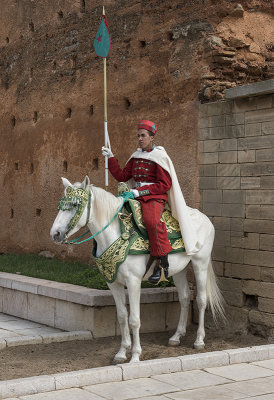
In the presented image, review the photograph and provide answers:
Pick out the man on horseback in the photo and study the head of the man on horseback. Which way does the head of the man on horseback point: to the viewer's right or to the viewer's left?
to the viewer's left

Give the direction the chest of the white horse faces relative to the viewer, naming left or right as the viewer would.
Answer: facing the viewer and to the left of the viewer

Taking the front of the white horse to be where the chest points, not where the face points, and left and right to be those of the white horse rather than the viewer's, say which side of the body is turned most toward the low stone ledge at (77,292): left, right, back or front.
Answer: right

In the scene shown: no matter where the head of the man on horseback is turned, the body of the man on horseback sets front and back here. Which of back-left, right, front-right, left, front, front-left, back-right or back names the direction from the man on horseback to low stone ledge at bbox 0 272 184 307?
right

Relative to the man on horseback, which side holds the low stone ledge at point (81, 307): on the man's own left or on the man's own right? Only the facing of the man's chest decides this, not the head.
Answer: on the man's own right
